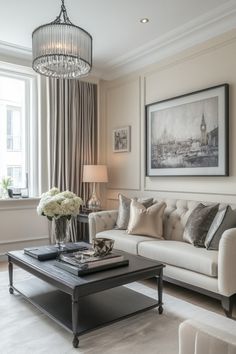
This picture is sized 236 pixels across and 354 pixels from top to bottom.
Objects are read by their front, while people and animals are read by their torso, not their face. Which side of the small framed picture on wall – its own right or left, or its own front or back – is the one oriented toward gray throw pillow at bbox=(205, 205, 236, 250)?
left

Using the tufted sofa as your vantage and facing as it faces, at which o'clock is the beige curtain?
The beige curtain is roughly at 3 o'clock from the tufted sofa.

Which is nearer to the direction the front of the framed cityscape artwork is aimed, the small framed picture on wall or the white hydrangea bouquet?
the white hydrangea bouquet

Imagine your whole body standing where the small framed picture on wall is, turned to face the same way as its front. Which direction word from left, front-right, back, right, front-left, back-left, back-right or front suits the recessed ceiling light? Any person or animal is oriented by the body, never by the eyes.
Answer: front-left

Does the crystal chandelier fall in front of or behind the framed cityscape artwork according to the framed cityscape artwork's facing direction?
in front

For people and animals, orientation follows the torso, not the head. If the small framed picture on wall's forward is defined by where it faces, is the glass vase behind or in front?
in front

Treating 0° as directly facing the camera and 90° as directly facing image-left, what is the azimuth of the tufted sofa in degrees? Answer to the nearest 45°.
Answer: approximately 45°

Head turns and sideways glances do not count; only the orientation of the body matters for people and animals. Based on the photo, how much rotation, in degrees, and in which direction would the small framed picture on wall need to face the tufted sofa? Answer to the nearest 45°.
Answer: approximately 45° to its left
